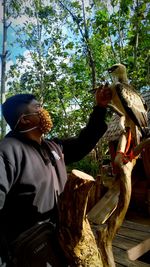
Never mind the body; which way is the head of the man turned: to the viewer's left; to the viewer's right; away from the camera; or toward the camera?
to the viewer's right

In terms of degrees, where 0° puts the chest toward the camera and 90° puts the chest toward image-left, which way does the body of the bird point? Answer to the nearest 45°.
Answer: approximately 90°
